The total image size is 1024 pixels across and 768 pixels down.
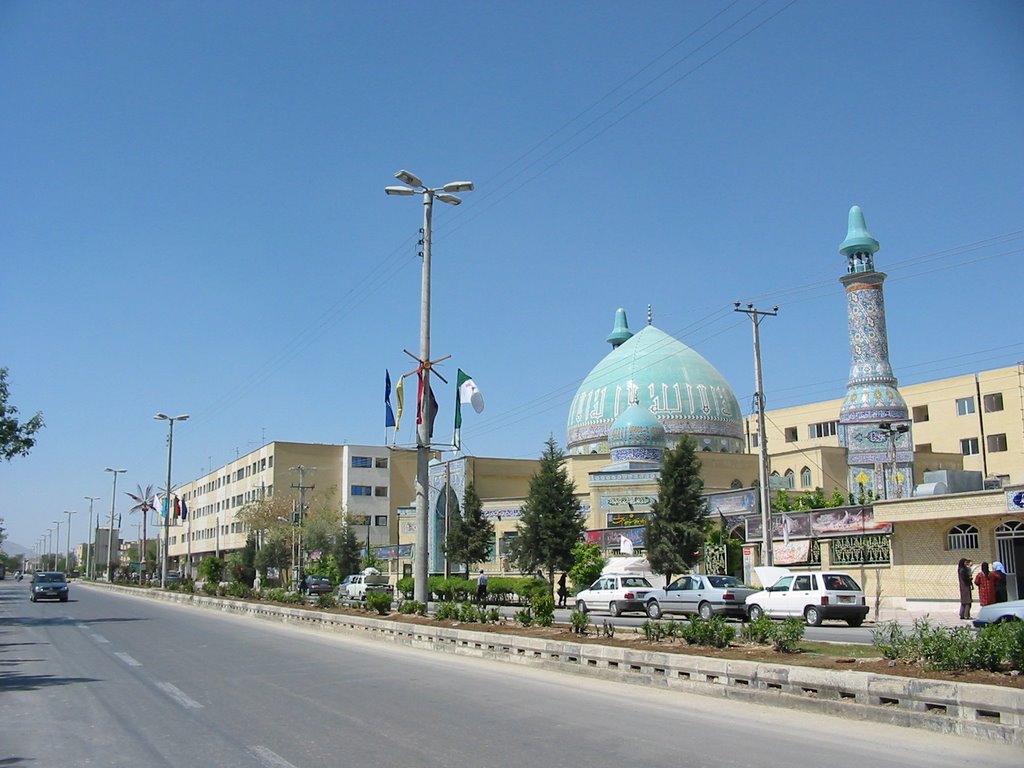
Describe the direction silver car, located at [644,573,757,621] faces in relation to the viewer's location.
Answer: facing away from the viewer and to the left of the viewer

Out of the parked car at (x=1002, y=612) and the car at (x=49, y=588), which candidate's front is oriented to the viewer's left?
the parked car at (x=1002, y=612)

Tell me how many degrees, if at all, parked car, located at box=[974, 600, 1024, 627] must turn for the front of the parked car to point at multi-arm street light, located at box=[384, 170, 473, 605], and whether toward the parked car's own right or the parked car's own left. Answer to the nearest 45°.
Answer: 0° — it already faces it

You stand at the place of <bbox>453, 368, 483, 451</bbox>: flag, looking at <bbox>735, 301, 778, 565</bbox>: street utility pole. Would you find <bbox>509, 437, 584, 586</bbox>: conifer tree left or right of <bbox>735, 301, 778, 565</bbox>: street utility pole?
left

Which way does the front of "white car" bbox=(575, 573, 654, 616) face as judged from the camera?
facing away from the viewer and to the left of the viewer

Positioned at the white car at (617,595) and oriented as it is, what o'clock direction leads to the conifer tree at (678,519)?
The conifer tree is roughly at 2 o'clock from the white car.

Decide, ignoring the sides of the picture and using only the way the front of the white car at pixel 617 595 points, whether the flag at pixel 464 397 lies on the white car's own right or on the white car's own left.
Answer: on the white car's own left

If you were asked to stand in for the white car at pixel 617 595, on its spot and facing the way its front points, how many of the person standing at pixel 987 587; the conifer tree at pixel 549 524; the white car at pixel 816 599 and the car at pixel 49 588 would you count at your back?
2

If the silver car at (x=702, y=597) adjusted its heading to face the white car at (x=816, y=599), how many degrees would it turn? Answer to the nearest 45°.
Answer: approximately 180°

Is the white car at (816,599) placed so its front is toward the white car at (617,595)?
yes

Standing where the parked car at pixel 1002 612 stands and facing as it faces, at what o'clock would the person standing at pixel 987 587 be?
The person standing is roughly at 3 o'clock from the parked car.

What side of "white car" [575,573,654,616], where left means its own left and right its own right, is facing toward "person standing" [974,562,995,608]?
back

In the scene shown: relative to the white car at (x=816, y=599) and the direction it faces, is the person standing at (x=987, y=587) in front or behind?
behind

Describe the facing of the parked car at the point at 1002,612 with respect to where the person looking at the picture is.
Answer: facing to the left of the viewer

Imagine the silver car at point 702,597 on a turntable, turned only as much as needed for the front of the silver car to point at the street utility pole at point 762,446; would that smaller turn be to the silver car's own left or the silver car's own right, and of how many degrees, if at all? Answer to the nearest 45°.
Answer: approximately 45° to the silver car's own right

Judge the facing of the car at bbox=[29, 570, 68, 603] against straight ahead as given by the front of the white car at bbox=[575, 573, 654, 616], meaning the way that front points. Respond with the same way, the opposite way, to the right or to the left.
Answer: the opposite way
